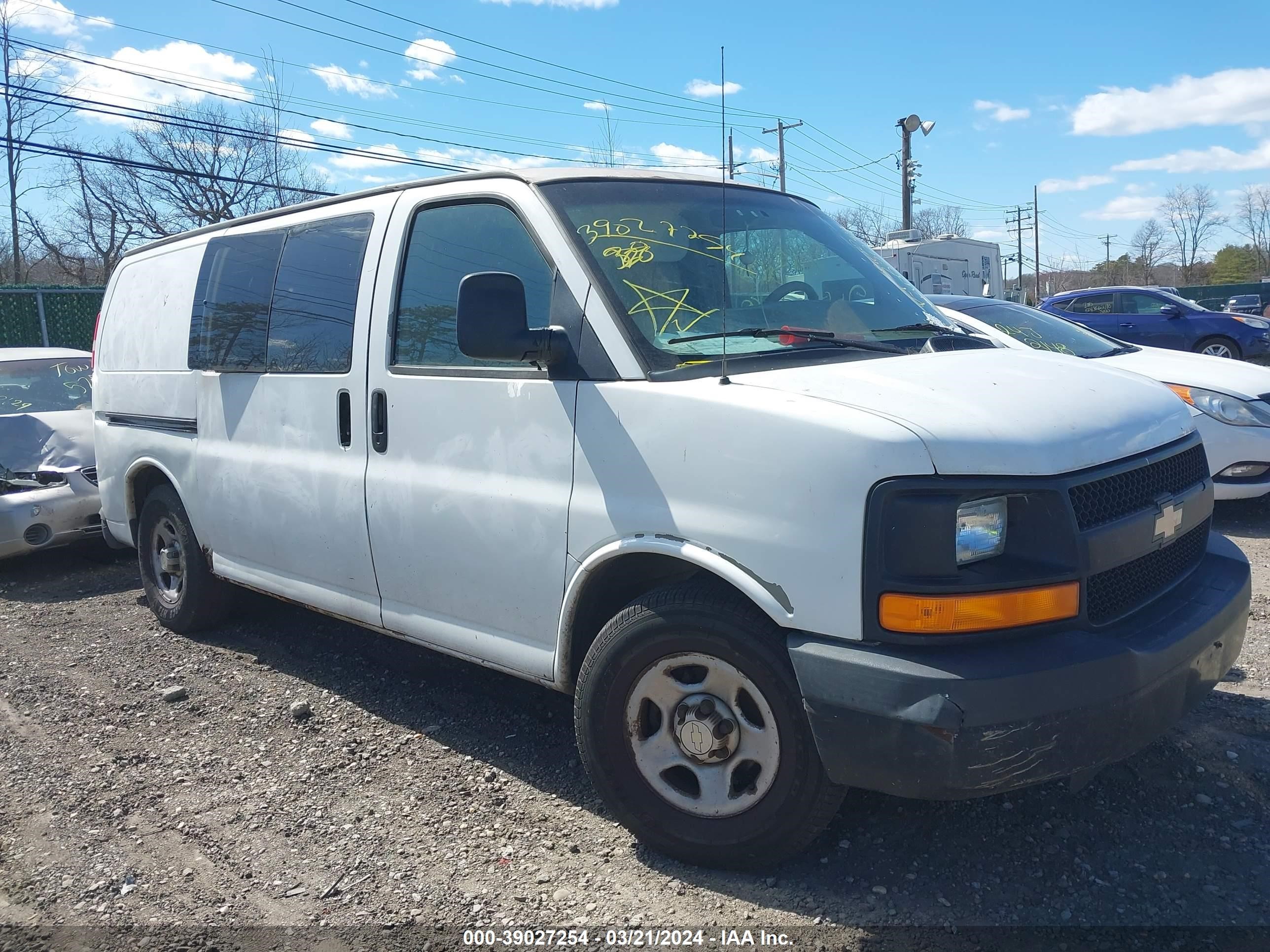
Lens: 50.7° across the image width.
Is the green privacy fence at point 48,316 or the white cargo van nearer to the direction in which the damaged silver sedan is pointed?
the white cargo van

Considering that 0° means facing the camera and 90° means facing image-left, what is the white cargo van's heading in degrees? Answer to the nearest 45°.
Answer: approximately 315°

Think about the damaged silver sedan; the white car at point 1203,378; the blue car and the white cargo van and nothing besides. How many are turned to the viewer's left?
0

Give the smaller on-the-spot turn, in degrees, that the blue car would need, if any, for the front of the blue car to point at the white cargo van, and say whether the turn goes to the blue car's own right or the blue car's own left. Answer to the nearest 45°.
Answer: approximately 90° to the blue car's own right

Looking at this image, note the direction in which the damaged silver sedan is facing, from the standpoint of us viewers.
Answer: facing the viewer and to the right of the viewer

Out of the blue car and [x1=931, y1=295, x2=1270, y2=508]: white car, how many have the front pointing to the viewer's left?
0

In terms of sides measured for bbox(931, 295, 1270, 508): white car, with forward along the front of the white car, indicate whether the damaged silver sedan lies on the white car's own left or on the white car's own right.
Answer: on the white car's own right

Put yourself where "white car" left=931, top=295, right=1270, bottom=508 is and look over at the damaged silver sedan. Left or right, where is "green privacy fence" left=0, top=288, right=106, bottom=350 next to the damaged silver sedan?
right

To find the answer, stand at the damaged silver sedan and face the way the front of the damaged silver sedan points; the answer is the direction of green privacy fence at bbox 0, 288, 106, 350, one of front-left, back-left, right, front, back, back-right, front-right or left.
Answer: back-left

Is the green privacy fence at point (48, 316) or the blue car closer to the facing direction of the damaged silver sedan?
the blue car

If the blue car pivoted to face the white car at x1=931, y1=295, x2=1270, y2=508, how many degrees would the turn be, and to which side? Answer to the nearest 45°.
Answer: approximately 90° to its right

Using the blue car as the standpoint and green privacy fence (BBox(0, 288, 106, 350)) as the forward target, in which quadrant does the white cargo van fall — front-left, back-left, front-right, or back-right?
front-left

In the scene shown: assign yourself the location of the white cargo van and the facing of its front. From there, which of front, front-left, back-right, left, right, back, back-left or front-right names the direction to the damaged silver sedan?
back

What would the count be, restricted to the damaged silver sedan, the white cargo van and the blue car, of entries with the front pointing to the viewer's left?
0

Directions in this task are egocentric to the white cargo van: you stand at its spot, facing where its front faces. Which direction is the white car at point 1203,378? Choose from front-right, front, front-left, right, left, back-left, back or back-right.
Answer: left

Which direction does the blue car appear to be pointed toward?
to the viewer's right

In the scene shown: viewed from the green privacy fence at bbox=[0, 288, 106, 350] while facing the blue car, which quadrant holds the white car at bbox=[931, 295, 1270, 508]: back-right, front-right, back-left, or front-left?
front-right
